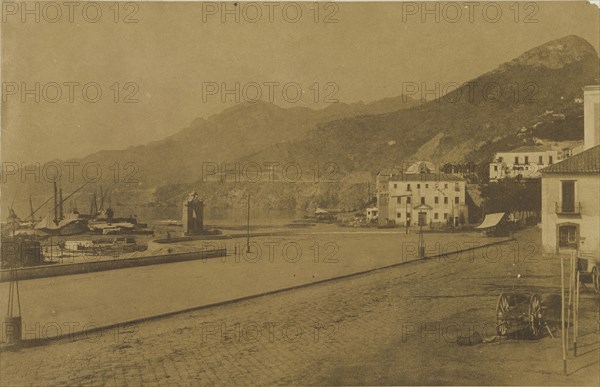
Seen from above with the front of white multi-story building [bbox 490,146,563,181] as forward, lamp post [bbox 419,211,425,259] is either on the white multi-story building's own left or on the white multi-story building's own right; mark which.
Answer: on the white multi-story building's own right

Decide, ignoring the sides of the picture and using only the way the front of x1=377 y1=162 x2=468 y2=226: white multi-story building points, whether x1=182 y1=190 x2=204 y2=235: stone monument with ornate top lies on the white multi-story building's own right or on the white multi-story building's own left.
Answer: on the white multi-story building's own right

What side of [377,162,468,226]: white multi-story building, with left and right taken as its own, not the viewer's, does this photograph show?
front

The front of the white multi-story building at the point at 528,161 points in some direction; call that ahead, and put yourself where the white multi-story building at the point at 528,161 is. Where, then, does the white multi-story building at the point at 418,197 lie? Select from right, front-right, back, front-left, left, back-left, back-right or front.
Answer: right

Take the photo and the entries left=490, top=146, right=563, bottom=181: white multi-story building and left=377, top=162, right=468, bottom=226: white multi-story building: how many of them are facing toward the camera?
2

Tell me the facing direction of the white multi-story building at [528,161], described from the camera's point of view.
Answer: facing the viewer
